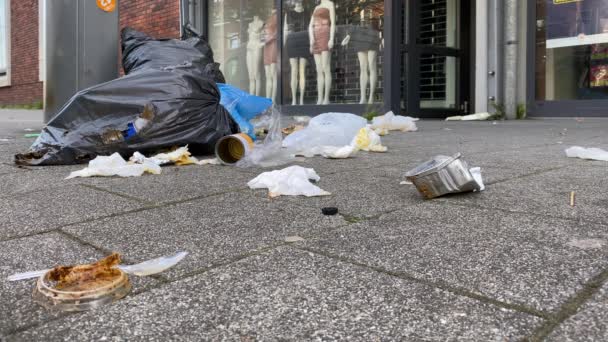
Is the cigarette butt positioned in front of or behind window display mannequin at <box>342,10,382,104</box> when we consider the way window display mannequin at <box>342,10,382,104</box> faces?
in front

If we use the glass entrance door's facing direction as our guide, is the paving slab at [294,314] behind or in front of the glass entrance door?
in front

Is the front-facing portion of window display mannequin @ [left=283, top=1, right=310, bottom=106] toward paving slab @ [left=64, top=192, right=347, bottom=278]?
yes

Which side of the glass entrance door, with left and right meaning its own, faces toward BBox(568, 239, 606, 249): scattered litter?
front

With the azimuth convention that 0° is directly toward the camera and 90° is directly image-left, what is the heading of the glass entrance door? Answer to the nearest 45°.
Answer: approximately 0°

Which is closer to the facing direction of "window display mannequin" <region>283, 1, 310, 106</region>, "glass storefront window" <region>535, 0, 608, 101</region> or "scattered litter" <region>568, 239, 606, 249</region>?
the scattered litter

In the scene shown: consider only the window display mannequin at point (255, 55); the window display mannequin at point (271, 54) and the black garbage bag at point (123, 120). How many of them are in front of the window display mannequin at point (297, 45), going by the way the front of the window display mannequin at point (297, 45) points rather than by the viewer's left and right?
1

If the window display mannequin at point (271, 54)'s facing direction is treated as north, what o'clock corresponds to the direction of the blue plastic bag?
The blue plastic bag is roughly at 12 o'clock from the window display mannequin.
